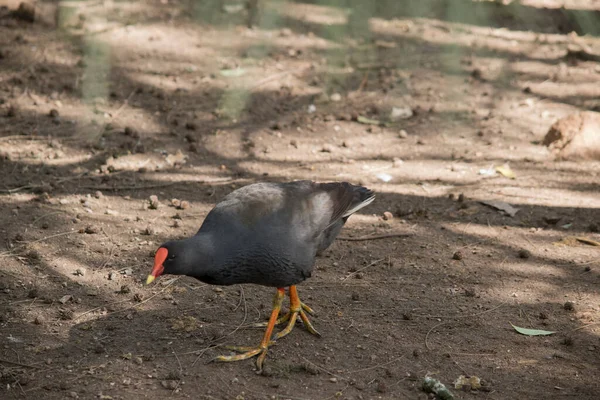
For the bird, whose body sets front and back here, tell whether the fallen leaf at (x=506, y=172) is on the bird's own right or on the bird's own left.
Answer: on the bird's own right

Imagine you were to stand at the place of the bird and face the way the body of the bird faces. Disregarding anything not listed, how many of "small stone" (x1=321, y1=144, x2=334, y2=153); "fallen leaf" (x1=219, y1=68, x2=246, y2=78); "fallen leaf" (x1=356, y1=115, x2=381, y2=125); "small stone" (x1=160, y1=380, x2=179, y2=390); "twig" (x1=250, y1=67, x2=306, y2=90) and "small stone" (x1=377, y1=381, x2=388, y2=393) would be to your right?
4

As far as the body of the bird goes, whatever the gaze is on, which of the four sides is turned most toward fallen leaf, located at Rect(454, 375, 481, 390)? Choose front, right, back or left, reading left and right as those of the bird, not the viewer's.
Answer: back

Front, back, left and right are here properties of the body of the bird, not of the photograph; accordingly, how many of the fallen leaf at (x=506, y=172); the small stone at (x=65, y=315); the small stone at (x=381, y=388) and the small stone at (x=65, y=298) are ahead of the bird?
2

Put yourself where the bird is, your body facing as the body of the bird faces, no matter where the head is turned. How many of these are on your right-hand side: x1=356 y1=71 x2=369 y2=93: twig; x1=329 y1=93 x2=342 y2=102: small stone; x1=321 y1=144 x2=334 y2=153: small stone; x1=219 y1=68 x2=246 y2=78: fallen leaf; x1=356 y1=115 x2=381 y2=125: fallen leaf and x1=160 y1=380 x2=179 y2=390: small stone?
5

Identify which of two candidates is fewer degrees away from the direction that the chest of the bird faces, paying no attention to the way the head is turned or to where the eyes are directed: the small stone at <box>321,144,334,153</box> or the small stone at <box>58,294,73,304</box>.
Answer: the small stone at <box>58,294,73,304</box>

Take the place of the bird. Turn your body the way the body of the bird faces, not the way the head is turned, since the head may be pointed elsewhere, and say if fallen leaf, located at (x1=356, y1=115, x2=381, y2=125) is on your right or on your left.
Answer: on your right

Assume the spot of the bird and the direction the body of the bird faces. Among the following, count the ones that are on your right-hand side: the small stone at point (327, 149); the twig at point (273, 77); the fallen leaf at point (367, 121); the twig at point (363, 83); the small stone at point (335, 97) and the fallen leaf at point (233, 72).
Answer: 6

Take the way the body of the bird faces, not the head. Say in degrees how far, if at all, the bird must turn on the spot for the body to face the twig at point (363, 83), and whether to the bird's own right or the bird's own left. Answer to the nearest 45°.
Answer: approximately 90° to the bird's own right

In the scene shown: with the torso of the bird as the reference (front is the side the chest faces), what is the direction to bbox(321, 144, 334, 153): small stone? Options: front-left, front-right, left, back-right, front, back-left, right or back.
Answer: right

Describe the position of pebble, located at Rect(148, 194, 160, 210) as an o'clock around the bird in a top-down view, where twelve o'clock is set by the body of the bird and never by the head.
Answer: The pebble is roughly at 2 o'clock from the bird.

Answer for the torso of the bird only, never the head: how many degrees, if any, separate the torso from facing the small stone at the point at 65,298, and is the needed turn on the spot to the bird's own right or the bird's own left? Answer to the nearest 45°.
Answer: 0° — it already faces it

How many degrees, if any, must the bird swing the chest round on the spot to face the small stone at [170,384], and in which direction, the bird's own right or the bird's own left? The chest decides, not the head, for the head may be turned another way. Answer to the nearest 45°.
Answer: approximately 45° to the bird's own left

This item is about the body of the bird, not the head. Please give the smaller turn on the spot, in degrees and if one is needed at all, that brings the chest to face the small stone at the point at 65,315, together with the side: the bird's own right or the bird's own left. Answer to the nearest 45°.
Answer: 0° — it already faces it

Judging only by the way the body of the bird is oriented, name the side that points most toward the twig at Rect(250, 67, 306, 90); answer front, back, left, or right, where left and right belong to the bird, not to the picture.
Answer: right

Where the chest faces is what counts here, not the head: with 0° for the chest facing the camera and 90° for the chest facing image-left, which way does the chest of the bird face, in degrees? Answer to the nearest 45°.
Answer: approximately 90°

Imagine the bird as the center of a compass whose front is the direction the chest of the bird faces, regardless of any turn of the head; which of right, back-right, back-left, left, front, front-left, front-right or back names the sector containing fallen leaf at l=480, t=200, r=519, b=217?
back-right
